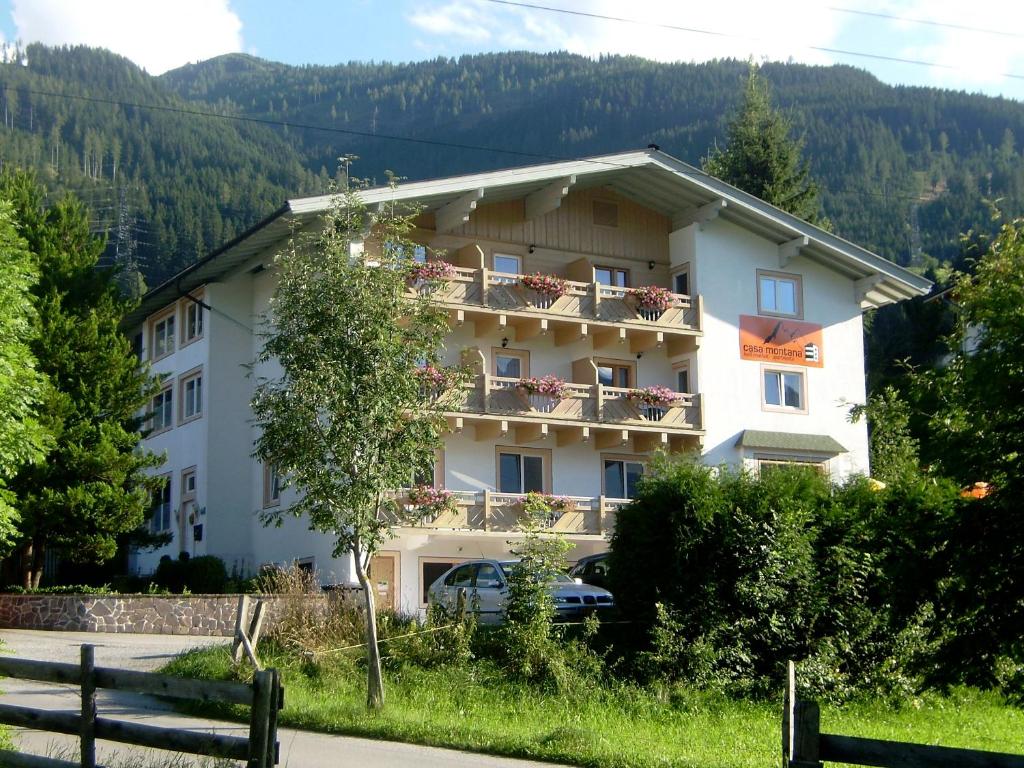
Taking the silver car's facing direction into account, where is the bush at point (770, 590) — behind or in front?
in front

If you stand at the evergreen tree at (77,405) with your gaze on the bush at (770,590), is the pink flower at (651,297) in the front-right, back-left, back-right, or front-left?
front-left

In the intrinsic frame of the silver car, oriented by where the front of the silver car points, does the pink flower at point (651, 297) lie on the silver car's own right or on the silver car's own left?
on the silver car's own left

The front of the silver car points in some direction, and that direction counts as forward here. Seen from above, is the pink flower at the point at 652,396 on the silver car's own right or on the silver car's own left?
on the silver car's own left

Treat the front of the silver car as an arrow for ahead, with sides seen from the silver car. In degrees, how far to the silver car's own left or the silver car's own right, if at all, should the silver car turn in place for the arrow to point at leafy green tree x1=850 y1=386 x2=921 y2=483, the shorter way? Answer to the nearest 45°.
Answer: approximately 90° to the silver car's own left

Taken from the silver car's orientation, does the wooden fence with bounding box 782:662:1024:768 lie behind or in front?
in front

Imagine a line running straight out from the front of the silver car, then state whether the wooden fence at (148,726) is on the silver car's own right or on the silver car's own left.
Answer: on the silver car's own right

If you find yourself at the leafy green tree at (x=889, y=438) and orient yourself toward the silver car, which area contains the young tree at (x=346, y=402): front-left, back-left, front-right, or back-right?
front-left

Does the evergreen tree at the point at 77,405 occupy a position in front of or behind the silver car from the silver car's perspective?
behind

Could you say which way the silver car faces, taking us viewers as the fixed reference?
facing the viewer and to the right of the viewer

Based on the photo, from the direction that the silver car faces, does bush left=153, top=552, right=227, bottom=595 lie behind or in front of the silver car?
behind

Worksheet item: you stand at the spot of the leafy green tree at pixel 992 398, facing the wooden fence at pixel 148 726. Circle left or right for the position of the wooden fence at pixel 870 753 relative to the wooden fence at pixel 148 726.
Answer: left
